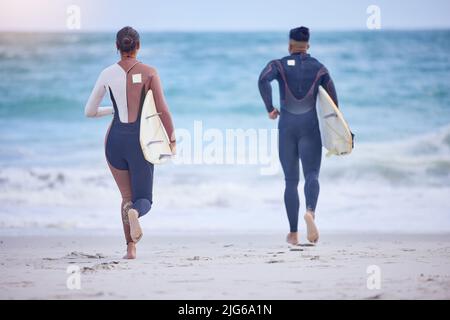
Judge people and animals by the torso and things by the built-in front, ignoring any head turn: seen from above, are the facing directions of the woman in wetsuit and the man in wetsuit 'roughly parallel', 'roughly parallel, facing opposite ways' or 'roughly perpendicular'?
roughly parallel

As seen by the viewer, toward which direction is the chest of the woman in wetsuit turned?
away from the camera

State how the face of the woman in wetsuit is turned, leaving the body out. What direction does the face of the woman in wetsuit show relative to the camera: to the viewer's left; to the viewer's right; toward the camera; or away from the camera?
away from the camera

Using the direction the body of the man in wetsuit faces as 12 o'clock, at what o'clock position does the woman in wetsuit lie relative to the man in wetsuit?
The woman in wetsuit is roughly at 8 o'clock from the man in wetsuit.

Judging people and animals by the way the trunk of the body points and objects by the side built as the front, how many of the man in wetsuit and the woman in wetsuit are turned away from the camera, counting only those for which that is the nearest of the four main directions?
2

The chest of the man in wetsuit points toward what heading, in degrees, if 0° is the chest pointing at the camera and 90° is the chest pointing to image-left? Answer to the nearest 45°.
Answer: approximately 180°

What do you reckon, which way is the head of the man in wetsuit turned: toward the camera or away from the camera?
away from the camera

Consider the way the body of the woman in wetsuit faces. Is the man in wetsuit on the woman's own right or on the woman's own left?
on the woman's own right
